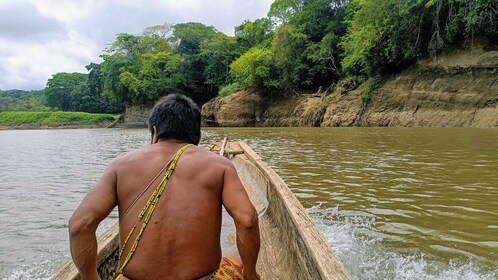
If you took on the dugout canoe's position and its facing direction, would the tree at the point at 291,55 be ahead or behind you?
ahead

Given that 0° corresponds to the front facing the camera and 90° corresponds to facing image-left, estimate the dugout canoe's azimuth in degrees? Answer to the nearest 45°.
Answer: approximately 180°

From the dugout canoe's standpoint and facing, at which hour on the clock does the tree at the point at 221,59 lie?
The tree is roughly at 12 o'clock from the dugout canoe.

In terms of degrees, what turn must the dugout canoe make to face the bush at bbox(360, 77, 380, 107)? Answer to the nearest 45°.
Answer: approximately 45° to its right

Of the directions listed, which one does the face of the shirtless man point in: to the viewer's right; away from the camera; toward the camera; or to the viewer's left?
away from the camera

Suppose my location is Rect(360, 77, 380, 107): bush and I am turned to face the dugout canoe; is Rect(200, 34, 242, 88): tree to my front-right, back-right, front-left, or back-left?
back-right

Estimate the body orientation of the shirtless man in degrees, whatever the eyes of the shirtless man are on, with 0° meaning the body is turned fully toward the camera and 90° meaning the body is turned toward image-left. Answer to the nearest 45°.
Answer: approximately 180°

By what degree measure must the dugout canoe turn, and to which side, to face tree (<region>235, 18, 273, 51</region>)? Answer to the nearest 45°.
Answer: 0° — it already faces it

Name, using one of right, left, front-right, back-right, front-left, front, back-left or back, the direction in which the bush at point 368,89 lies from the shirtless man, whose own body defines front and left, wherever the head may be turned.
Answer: front-right
